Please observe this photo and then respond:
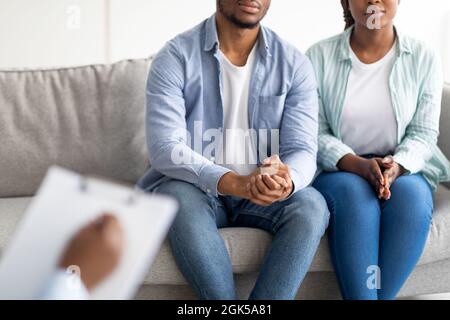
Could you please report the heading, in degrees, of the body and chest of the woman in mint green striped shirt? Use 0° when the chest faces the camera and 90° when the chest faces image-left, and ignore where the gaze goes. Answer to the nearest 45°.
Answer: approximately 0°

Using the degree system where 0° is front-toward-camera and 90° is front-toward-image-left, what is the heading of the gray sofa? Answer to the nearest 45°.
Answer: approximately 0°
